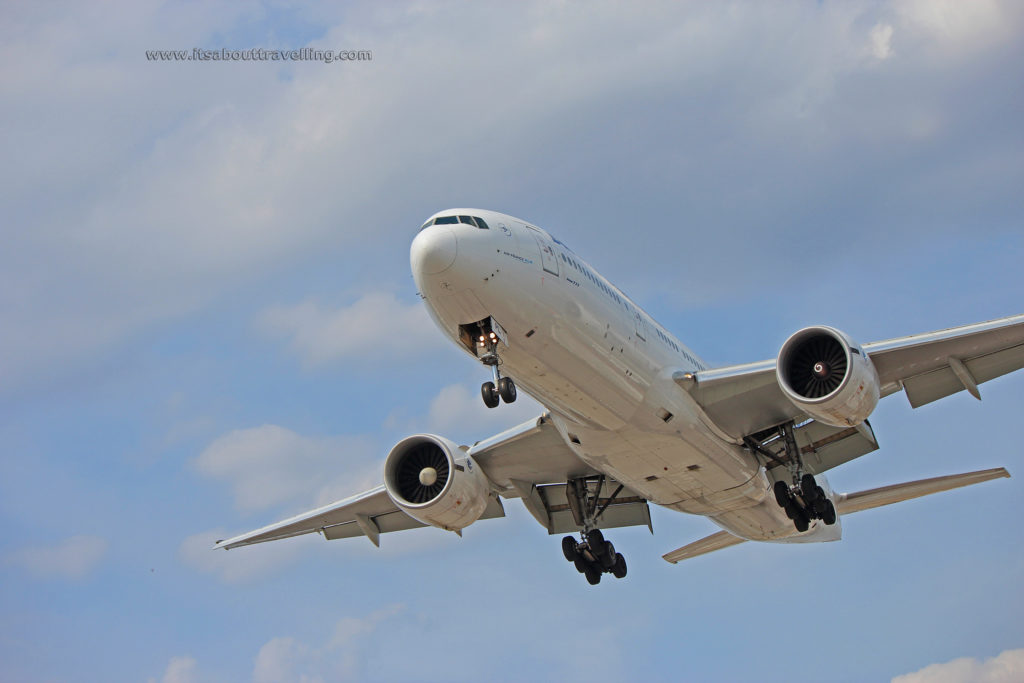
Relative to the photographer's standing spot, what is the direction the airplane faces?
facing the viewer and to the left of the viewer
